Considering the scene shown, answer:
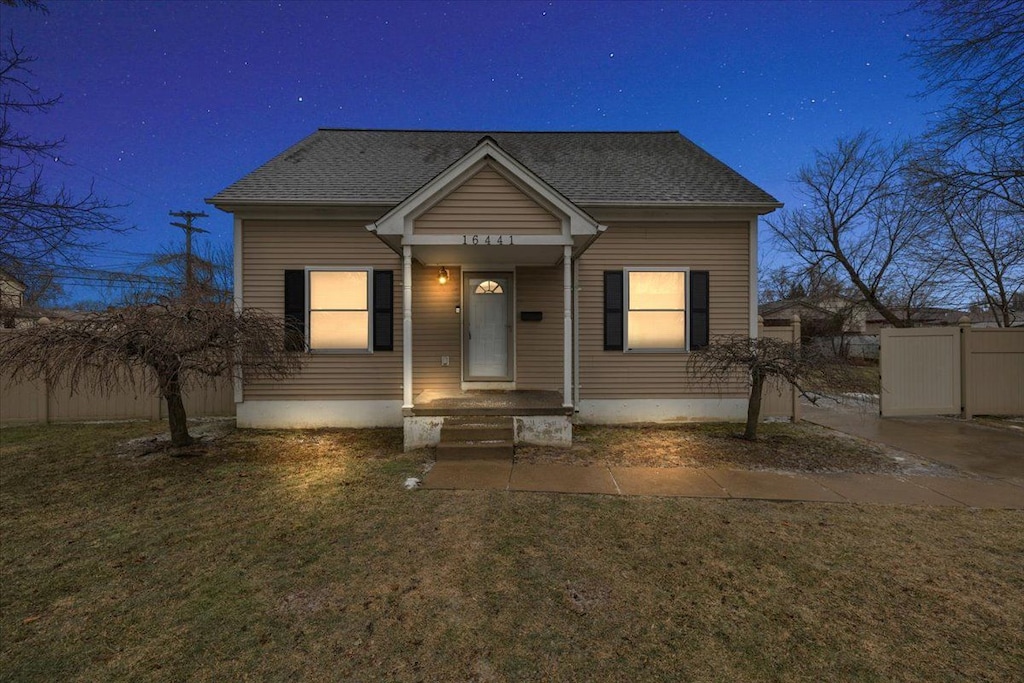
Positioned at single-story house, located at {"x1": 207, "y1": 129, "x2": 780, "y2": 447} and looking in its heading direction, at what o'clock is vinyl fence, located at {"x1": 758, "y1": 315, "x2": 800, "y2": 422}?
The vinyl fence is roughly at 9 o'clock from the single-story house.

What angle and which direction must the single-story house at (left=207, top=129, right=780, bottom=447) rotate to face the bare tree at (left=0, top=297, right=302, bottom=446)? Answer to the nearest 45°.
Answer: approximately 45° to its right

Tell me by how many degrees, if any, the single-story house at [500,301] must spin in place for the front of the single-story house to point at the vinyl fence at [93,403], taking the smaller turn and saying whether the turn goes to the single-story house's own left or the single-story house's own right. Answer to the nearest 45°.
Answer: approximately 90° to the single-story house's own right

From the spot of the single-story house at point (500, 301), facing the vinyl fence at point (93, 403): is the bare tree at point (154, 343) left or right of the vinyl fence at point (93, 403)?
left

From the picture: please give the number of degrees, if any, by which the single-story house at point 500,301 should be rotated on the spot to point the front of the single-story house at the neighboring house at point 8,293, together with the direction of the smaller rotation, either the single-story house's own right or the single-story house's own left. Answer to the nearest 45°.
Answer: approximately 90° to the single-story house's own right

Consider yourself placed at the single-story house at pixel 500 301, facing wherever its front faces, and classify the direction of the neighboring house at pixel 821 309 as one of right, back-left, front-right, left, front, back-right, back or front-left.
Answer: back-left

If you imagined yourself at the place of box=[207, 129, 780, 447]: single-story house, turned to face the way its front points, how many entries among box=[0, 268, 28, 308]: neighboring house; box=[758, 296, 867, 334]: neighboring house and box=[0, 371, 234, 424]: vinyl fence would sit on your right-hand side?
2

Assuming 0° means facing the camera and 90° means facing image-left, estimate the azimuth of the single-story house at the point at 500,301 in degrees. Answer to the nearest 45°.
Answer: approximately 0°

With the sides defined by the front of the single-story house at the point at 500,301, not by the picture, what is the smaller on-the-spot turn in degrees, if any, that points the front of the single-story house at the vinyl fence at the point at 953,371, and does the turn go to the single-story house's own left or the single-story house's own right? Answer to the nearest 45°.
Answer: approximately 90° to the single-story house's own left
